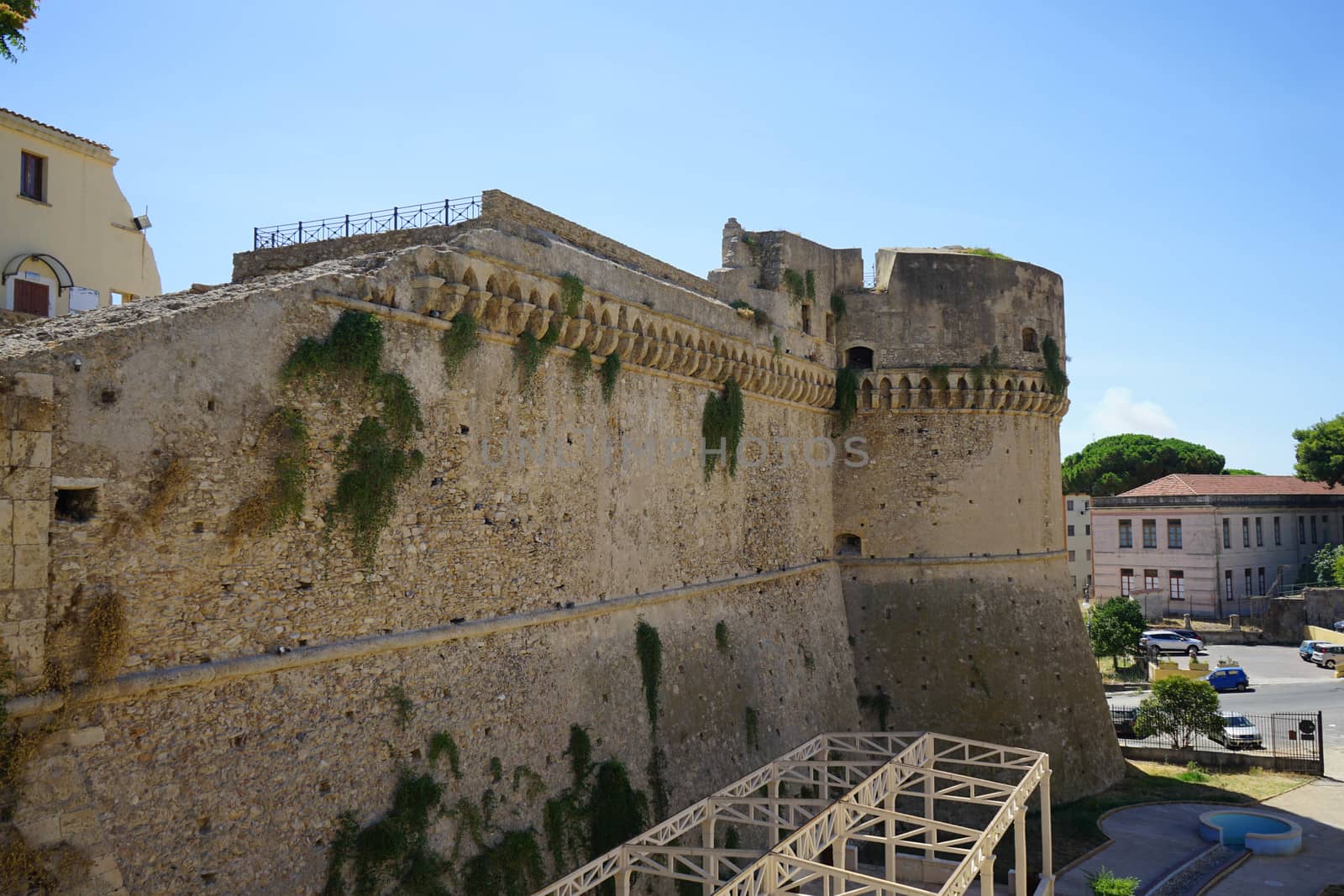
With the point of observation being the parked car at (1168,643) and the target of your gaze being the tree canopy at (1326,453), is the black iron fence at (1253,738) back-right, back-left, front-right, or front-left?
back-right

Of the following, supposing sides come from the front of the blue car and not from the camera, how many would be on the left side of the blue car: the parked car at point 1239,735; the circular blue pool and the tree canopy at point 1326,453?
2

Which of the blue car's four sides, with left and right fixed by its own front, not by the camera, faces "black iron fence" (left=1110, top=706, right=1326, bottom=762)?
left

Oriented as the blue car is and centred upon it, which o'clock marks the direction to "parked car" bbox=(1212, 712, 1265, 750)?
The parked car is roughly at 9 o'clock from the blue car.

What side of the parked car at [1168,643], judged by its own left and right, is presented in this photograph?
right

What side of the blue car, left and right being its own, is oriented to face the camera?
left
